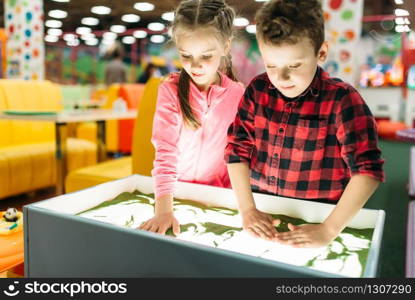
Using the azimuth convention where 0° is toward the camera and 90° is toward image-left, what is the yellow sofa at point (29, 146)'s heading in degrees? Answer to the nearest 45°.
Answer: approximately 315°

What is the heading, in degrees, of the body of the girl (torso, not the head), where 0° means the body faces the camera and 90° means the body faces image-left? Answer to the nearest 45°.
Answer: approximately 0°

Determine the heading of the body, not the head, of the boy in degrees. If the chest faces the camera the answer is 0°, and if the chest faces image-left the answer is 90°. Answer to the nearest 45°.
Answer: approximately 45°

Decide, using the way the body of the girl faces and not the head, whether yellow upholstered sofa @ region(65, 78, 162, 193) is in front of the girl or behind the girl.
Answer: behind
